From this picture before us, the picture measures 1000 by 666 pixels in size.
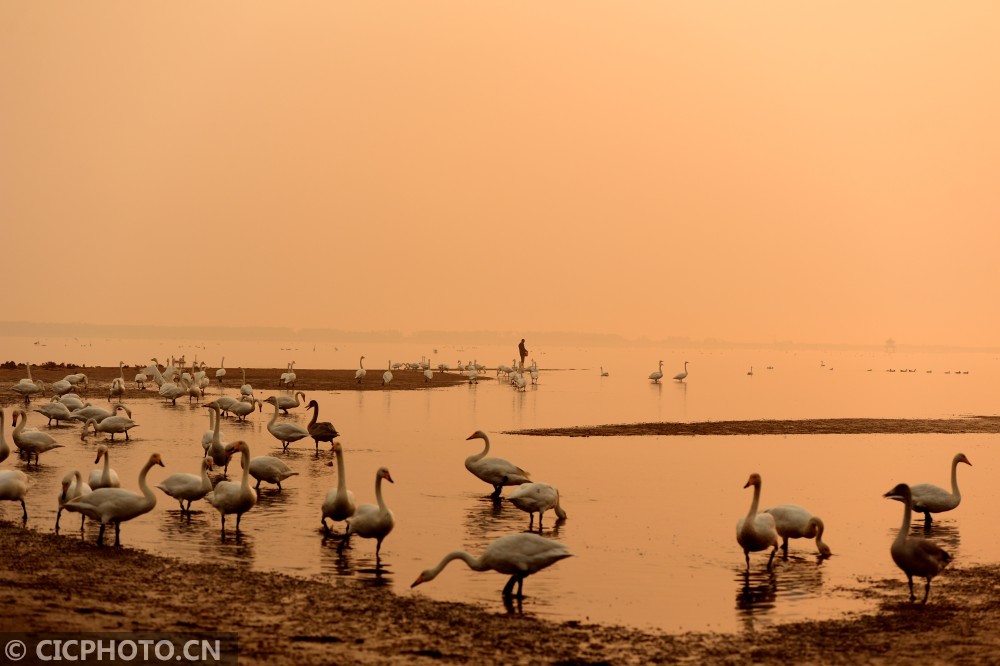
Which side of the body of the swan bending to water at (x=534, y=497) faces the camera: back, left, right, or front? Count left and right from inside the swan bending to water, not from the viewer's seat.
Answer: right

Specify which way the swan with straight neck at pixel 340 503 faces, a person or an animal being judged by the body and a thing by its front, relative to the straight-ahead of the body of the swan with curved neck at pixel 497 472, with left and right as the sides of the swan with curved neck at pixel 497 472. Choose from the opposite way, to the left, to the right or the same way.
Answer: to the left

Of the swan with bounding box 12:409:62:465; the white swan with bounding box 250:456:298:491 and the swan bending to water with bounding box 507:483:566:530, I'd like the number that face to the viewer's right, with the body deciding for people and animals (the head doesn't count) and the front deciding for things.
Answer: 1

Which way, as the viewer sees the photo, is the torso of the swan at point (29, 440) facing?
to the viewer's left

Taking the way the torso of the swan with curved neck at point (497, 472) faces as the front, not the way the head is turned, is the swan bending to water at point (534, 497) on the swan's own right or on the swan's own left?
on the swan's own left

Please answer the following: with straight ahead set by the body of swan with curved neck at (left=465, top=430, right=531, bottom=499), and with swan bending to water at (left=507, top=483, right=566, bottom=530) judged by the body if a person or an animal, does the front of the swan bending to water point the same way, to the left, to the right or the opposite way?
the opposite way

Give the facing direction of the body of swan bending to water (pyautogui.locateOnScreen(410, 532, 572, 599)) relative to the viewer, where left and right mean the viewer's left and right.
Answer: facing to the left of the viewer

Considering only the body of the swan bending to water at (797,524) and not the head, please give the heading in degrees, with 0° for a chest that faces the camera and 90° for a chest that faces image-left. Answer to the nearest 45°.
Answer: approximately 270°

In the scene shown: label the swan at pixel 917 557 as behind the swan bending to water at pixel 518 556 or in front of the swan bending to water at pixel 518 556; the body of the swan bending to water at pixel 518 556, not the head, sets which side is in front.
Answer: behind

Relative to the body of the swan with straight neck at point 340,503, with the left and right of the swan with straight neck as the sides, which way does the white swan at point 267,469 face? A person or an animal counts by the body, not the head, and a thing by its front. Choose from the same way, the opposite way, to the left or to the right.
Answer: to the right

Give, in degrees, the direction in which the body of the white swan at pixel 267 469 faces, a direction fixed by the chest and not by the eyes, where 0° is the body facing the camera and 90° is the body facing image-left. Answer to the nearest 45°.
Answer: approximately 90°

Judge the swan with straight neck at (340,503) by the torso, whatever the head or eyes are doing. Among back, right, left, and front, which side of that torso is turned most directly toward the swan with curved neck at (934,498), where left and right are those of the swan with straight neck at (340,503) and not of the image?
left

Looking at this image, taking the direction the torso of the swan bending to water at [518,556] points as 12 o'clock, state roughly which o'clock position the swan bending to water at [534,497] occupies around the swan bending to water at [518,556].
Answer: the swan bending to water at [534,497] is roughly at 3 o'clock from the swan bending to water at [518,556].

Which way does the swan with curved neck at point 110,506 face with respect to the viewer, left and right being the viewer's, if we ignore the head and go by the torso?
facing to the right of the viewer

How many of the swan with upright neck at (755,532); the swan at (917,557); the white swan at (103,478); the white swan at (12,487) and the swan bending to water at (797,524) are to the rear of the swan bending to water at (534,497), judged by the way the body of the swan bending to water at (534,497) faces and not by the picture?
2

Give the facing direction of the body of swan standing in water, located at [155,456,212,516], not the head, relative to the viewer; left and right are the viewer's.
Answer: facing to the right of the viewer
